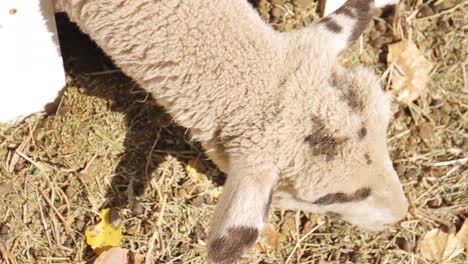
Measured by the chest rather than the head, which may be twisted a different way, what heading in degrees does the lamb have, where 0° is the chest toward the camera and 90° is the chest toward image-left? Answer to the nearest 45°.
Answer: approximately 315°
